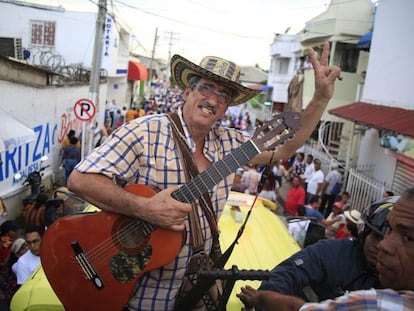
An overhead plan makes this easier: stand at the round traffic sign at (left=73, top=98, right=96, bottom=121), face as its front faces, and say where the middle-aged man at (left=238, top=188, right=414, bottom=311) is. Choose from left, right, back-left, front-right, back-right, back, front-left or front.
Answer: front

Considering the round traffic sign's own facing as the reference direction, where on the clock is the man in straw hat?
The man in straw hat is roughly at 12 o'clock from the round traffic sign.

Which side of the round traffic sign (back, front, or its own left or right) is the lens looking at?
front

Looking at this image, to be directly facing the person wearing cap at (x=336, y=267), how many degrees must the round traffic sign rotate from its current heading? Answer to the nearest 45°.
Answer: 0° — it already faces them

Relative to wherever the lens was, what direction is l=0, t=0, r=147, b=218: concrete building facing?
facing the viewer and to the right of the viewer

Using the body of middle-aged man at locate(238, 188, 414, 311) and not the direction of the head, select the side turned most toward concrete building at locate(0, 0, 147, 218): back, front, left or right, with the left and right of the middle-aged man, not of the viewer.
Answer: right

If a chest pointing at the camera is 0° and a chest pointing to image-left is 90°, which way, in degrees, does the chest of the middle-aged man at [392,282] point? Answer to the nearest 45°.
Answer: approximately 45°

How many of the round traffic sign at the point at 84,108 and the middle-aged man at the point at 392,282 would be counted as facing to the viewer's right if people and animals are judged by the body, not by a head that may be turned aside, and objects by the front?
0

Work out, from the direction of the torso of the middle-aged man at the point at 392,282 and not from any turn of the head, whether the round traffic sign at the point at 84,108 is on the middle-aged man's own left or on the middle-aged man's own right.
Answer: on the middle-aged man's own right

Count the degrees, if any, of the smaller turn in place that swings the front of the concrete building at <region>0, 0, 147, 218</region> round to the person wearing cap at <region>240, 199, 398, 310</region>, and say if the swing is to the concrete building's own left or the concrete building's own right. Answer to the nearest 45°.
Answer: approximately 45° to the concrete building's own right

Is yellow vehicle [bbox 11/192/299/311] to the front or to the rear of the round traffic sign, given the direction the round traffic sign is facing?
to the front

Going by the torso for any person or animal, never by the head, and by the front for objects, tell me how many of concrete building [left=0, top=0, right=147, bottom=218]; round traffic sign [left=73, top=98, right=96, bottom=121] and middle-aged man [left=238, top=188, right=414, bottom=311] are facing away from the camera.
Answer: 0
